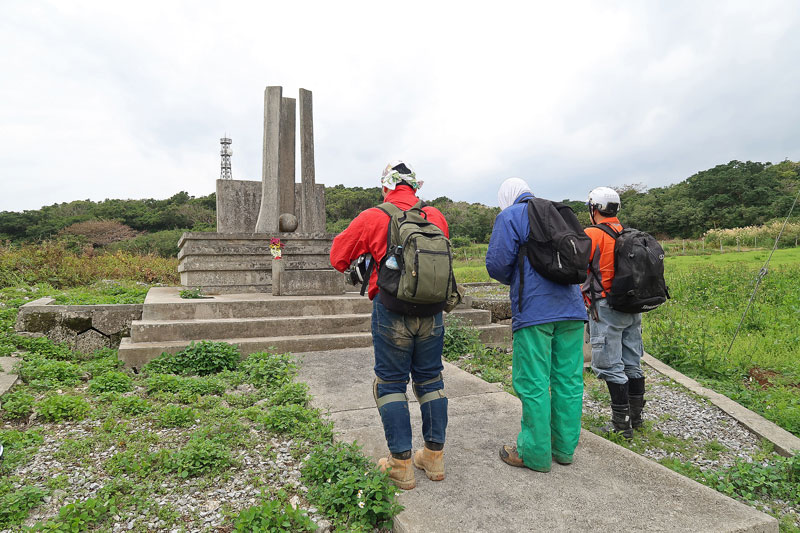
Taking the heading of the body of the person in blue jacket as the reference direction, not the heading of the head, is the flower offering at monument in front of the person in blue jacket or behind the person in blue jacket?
in front

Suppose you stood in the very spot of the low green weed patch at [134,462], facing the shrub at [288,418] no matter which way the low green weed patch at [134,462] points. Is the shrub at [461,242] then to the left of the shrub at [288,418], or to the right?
left

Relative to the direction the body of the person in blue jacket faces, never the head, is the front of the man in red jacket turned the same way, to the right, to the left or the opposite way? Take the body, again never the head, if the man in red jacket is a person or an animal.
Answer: the same way

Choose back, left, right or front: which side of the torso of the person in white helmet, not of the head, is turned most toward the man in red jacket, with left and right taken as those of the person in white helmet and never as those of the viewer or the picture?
left

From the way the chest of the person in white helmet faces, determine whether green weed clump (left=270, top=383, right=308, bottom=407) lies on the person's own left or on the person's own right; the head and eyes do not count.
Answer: on the person's own left

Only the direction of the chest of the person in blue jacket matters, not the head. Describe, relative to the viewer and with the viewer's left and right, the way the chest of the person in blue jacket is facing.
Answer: facing away from the viewer and to the left of the viewer

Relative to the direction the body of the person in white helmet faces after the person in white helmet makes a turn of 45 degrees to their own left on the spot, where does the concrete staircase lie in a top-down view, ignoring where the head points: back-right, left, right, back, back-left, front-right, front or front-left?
front

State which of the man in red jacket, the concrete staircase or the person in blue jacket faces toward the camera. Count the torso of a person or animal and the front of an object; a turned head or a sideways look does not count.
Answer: the concrete staircase

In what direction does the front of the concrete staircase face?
toward the camera

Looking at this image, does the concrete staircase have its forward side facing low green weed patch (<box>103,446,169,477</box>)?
yes

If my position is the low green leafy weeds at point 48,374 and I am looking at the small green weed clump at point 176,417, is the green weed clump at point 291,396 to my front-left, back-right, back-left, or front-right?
front-left

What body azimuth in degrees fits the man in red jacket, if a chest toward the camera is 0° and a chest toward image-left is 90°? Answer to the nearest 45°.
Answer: approximately 135°

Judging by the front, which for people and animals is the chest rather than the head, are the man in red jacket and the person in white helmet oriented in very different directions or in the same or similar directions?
same or similar directions

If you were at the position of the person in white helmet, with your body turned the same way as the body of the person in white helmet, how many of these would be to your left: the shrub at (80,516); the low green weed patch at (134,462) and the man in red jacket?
3

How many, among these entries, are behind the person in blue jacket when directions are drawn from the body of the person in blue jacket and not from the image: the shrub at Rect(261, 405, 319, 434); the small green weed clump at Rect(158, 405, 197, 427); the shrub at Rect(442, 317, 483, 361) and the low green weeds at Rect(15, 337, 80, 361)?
0

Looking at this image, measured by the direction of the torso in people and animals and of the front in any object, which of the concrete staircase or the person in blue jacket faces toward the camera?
the concrete staircase

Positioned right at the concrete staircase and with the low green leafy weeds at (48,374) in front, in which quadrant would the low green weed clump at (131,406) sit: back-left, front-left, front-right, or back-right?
front-left

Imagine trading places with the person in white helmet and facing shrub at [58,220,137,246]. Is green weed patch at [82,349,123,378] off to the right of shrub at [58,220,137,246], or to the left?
left

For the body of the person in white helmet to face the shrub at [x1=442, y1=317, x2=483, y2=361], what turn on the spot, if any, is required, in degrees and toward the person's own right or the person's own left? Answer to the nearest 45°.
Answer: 0° — they already face it

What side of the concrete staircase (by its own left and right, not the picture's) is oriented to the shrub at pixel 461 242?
back

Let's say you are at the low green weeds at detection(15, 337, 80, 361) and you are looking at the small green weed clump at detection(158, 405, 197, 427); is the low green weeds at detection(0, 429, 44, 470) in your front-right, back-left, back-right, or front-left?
front-right
